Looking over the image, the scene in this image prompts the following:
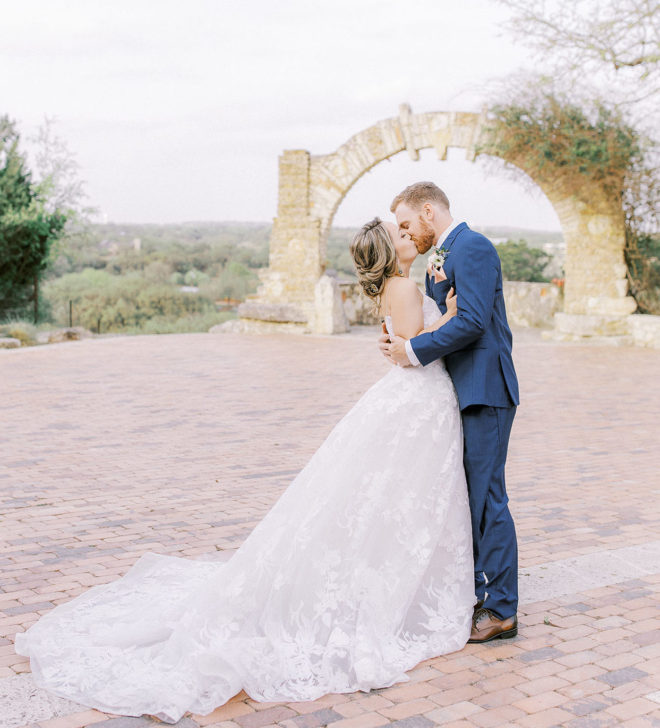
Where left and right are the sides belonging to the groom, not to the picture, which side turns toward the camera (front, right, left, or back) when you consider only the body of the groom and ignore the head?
left

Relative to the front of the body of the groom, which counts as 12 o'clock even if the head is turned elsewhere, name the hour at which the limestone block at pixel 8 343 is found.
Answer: The limestone block is roughly at 2 o'clock from the groom.

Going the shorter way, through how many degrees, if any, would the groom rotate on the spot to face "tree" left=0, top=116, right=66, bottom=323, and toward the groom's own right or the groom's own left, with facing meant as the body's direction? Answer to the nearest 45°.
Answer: approximately 45° to the groom's own right

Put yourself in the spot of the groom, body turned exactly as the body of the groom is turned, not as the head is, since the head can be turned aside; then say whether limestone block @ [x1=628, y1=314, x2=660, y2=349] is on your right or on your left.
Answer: on your right

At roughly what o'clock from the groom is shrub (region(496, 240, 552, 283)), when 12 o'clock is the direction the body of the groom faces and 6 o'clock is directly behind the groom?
The shrub is roughly at 3 o'clock from the groom.

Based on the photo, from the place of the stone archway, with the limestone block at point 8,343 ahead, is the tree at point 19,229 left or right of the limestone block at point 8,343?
right
